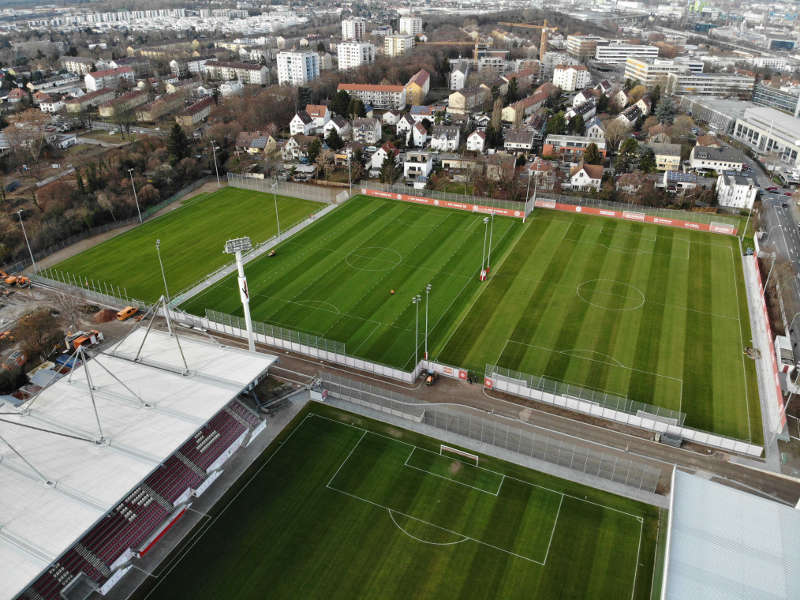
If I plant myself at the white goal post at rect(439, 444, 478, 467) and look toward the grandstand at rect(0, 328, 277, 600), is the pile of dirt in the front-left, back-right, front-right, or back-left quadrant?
front-right

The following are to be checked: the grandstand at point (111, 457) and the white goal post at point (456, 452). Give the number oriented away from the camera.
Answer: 0

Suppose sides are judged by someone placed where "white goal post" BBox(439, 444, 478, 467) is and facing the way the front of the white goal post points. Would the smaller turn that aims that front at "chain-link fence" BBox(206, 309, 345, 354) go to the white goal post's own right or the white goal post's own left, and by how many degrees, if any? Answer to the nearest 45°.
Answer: approximately 90° to the white goal post's own right

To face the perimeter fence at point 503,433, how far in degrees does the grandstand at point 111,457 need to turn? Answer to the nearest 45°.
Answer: approximately 45° to its left

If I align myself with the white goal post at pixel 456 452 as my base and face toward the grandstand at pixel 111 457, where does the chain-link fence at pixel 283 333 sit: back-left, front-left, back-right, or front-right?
front-right

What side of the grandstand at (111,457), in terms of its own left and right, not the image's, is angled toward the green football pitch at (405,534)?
front

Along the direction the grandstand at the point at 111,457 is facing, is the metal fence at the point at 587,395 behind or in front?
in front

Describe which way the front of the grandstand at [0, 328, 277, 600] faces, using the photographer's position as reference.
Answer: facing the viewer and to the right of the viewer

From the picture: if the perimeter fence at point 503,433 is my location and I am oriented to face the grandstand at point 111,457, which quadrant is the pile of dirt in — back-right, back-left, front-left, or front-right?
front-right

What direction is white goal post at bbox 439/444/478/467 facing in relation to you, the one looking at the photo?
facing the viewer and to the left of the viewer

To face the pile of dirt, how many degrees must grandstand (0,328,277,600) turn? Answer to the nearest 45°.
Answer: approximately 135° to its left

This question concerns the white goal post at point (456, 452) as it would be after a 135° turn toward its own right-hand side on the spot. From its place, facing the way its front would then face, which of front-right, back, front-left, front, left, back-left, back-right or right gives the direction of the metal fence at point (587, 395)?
front-right

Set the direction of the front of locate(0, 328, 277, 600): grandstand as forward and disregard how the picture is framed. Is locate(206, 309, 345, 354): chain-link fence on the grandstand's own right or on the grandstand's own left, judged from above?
on the grandstand's own left

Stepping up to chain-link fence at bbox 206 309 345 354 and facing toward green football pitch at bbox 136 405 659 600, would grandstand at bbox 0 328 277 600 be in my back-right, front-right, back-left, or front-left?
front-right

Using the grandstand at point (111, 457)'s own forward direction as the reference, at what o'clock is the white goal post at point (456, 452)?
The white goal post is roughly at 11 o'clock from the grandstand.
